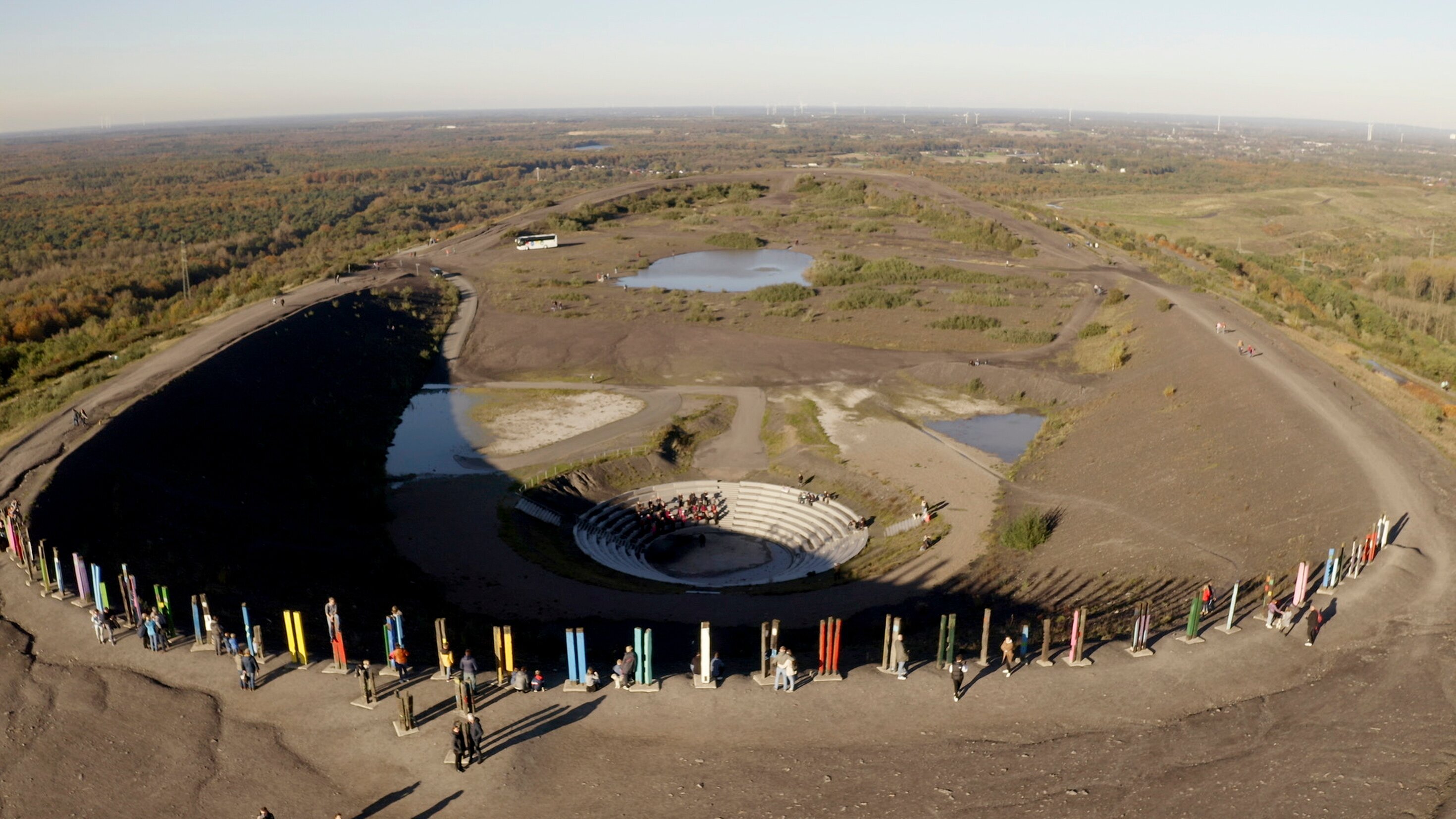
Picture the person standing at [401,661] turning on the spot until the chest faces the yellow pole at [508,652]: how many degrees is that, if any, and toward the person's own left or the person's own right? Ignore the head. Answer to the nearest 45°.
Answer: approximately 90° to the person's own right

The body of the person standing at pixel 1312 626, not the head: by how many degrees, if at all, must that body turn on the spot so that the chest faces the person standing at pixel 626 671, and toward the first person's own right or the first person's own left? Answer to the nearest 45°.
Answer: approximately 45° to the first person's own left

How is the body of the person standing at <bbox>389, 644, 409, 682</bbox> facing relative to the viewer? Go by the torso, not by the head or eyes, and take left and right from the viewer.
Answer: facing away from the viewer

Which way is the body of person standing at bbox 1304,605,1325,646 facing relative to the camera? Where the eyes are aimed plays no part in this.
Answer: to the viewer's left

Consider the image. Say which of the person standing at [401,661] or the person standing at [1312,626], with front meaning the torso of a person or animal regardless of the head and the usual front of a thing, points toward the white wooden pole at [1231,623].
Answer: the person standing at [1312,626]

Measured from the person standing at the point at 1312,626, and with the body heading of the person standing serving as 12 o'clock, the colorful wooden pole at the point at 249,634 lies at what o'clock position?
The colorful wooden pole is roughly at 11 o'clock from the person standing.

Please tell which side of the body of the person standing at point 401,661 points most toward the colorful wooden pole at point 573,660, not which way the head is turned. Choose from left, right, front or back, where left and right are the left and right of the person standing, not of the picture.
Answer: right

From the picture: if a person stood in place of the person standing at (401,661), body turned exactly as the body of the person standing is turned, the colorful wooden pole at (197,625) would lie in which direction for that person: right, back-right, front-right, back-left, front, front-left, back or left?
front-left

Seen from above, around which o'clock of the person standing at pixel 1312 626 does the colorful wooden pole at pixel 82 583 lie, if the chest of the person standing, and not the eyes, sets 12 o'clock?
The colorful wooden pole is roughly at 11 o'clock from the person standing.

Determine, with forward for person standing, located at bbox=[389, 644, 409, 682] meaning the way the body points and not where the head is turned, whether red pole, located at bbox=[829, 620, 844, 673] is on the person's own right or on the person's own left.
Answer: on the person's own right

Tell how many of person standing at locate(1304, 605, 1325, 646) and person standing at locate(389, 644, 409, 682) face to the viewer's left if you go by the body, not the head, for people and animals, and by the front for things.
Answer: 1

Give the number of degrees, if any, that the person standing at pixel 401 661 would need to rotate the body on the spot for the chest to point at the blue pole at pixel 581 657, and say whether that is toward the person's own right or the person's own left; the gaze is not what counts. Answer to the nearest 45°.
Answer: approximately 90° to the person's own right
